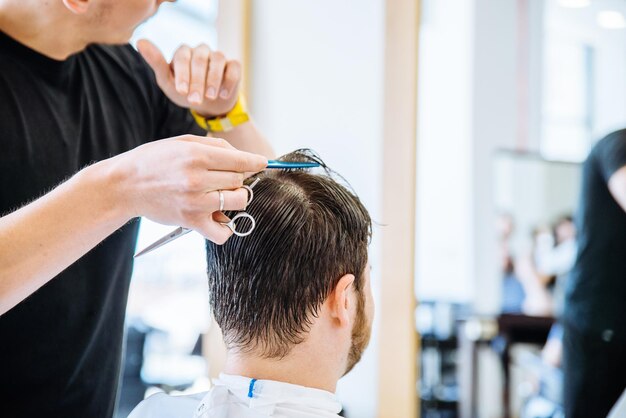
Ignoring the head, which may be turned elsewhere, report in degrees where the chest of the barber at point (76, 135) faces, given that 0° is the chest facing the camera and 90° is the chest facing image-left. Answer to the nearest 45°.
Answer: approximately 315°

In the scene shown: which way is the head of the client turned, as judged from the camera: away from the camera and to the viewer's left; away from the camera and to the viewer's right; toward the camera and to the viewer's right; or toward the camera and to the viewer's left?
away from the camera and to the viewer's right

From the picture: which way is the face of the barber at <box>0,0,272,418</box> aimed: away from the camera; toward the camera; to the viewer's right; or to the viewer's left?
to the viewer's right

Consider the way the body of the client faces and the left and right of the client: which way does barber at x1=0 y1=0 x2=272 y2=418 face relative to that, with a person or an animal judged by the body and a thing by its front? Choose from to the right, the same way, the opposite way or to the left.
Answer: to the right

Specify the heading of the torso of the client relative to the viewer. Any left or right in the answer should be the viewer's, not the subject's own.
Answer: facing away from the viewer and to the right of the viewer
